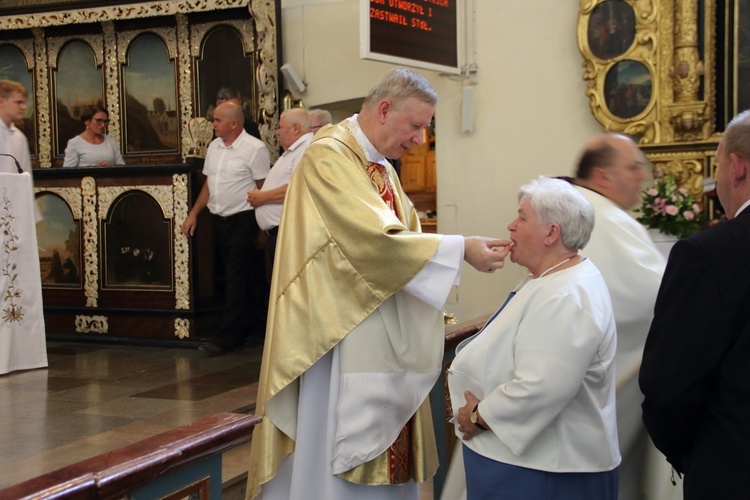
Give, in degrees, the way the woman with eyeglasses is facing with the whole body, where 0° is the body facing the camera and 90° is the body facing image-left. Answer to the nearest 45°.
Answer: approximately 315°

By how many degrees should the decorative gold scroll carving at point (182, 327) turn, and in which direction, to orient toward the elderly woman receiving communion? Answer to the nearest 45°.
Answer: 0° — it already faces them

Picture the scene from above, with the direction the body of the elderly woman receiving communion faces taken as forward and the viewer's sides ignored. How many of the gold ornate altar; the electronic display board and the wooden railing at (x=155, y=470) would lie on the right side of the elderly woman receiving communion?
2

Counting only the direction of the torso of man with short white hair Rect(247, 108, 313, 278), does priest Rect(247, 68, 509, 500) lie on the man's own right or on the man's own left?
on the man's own left

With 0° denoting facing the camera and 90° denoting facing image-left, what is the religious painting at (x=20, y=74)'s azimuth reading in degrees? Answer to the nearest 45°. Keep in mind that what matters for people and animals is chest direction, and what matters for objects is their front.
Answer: approximately 0°

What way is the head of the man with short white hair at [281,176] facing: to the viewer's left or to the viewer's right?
to the viewer's left

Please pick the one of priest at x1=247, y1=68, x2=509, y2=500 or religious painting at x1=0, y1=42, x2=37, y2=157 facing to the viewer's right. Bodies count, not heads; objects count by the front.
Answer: the priest

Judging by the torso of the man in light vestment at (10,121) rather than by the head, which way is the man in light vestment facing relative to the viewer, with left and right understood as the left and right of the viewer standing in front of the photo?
facing the viewer and to the right of the viewer

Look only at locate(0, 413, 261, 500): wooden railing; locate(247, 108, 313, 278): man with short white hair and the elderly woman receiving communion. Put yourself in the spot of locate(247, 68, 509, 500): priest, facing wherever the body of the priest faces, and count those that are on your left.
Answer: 1
